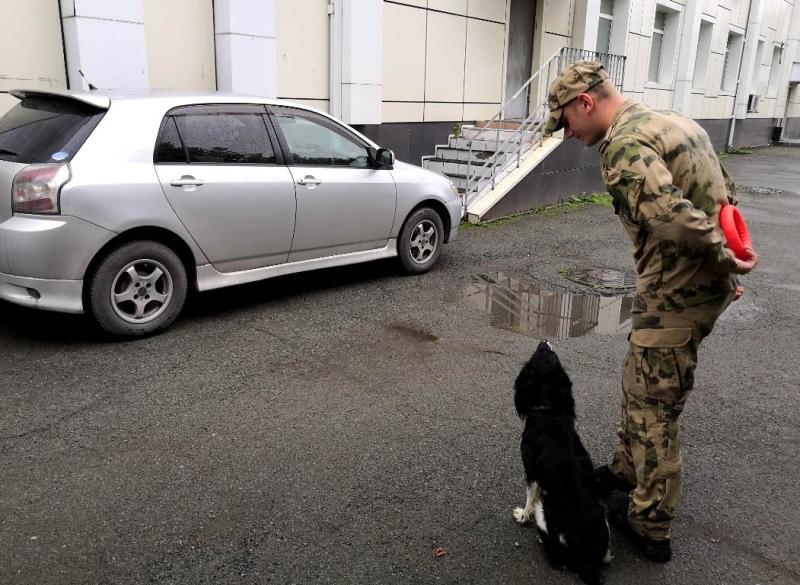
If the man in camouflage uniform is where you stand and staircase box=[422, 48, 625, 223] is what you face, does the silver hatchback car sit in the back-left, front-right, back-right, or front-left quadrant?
front-left

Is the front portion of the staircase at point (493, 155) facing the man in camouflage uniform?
no

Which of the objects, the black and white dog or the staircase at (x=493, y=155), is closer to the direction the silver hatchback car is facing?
the staircase

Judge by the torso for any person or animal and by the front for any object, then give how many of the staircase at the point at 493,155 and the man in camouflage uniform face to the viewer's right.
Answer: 0

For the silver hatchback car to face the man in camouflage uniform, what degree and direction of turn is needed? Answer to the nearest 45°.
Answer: approximately 90° to its right

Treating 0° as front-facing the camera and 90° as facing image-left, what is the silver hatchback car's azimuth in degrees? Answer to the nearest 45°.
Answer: approximately 225°

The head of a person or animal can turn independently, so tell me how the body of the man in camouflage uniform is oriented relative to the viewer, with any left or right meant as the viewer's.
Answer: facing away from the viewer and to the left of the viewer

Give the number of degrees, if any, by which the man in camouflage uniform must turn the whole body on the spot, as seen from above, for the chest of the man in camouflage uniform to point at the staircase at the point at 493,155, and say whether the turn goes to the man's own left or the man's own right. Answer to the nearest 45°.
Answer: approximately 45° to the man's own right

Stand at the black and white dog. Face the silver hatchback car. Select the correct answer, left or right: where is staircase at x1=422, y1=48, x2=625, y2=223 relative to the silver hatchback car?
right

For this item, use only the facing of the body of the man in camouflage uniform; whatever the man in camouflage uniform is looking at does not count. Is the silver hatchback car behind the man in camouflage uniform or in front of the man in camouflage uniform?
in front

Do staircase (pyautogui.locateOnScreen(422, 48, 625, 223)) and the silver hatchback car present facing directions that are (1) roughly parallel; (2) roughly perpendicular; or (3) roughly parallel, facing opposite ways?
roughly parallel, facing opposite ways

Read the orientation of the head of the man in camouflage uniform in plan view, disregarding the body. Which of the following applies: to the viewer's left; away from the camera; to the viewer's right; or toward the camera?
to the viewer's left

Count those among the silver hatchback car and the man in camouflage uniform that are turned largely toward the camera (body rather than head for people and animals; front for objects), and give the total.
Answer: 0

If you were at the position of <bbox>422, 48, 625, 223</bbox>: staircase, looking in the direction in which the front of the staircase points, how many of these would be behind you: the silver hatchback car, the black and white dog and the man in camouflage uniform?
0

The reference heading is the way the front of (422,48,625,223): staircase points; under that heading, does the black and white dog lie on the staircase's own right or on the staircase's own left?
on the staircase's own left

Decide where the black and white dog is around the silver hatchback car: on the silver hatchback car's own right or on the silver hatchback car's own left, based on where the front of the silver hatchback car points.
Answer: on the silver hatchback car's own right
